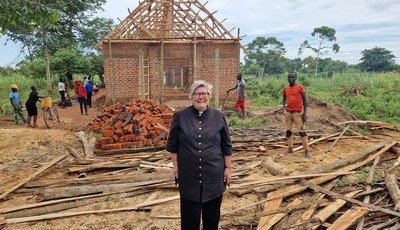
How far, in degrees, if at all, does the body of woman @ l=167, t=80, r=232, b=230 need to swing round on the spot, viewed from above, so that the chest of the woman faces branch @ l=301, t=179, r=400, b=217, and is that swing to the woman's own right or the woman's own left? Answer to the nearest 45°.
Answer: approximately 135° to the woman's own left

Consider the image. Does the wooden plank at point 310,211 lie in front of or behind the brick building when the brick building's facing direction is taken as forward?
in front

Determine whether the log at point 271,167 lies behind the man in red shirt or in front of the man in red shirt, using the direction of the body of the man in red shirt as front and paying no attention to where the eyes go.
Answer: in front

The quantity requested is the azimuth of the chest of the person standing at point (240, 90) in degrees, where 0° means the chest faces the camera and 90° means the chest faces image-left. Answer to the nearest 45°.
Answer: approximately 90°

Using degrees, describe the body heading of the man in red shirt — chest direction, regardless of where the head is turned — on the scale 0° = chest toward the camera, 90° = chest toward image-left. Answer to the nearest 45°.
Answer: approximately 0°

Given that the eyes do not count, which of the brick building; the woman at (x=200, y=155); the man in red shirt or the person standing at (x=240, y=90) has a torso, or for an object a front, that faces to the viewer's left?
the person standing

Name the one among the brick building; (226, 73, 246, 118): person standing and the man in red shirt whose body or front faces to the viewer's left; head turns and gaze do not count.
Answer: the person standing

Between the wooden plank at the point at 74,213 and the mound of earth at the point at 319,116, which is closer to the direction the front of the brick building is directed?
the wooden plank

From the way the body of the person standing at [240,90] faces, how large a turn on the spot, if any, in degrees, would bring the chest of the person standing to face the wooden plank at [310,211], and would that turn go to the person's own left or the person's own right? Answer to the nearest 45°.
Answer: approximately 90° to the person's own left

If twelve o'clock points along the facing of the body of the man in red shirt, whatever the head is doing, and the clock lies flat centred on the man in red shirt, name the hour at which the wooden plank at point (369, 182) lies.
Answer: The wooden plank is roughly at 11 o'clock from the man in red shirt.

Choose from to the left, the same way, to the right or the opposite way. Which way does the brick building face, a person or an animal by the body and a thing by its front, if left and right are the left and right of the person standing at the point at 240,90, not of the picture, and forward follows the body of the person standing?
to the left
